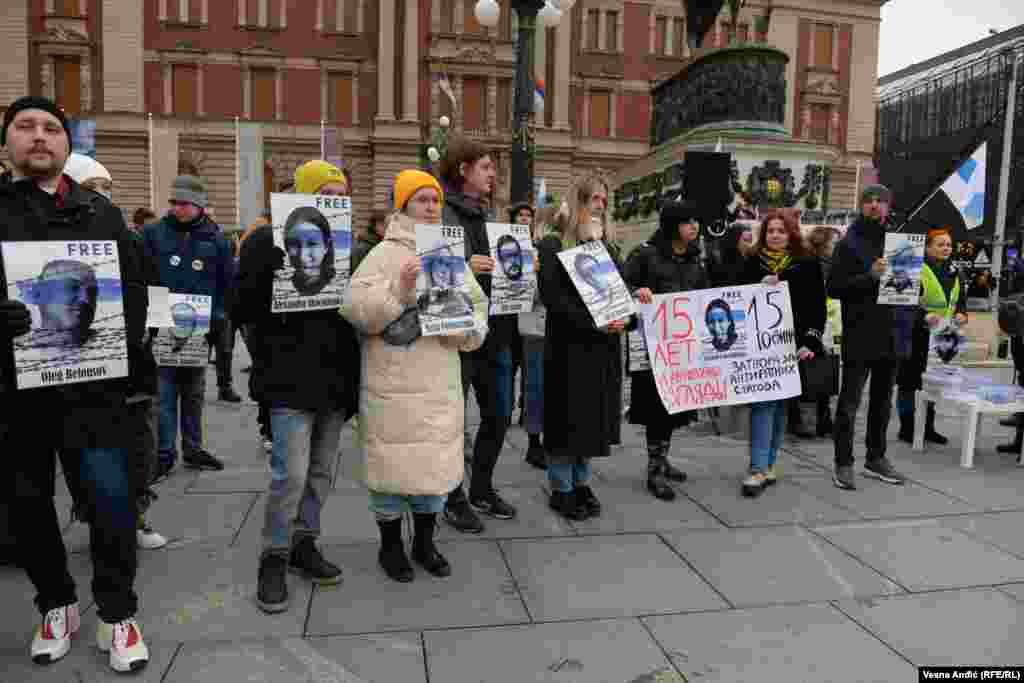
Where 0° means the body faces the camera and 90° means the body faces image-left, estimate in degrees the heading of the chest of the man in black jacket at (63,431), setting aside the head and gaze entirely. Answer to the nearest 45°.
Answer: approximately 0°

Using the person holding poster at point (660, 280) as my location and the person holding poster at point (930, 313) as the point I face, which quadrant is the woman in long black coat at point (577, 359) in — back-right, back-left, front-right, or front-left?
back-right

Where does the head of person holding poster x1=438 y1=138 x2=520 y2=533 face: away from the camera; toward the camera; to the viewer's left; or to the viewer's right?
to the viewer's right

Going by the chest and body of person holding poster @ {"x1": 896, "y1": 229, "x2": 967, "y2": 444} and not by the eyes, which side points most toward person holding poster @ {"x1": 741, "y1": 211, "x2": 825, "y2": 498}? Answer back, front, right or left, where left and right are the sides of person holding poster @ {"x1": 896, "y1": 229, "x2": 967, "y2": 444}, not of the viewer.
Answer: right

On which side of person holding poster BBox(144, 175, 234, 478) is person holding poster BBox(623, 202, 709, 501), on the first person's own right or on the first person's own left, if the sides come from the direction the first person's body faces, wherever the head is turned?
on the first person's own left

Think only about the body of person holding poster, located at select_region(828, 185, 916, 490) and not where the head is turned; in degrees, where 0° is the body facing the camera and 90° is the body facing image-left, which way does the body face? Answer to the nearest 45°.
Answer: approximately 315°
